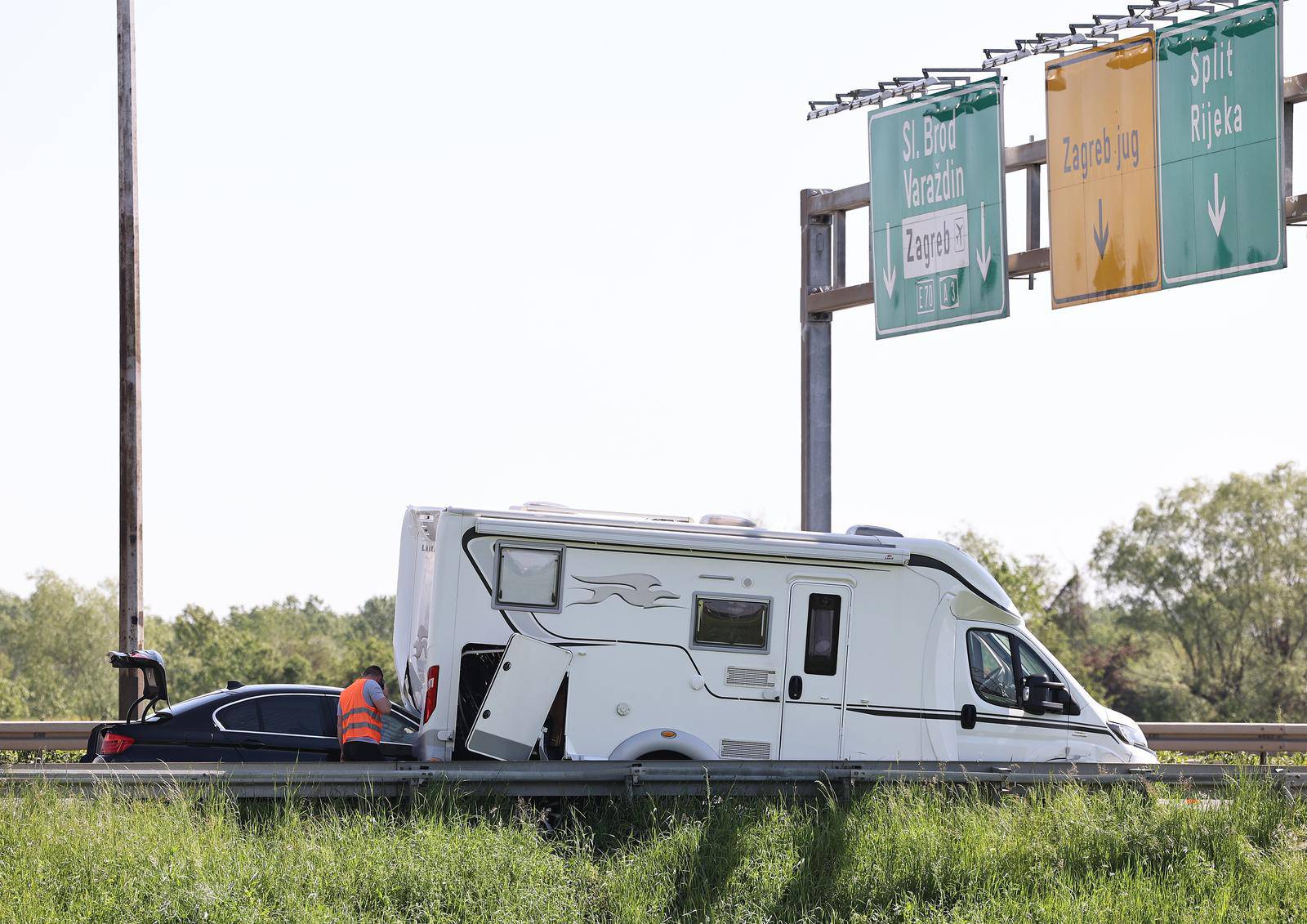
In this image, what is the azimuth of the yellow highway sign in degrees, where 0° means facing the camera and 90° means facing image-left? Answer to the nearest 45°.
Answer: approximately 45°

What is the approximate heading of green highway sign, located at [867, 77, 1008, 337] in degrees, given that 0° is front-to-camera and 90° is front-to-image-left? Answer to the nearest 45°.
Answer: approximately 45°

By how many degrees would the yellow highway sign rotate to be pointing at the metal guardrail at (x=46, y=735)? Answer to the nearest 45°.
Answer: approximately 45° to its right

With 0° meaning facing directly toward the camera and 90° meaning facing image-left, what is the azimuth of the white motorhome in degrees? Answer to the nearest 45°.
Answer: approximately 270°

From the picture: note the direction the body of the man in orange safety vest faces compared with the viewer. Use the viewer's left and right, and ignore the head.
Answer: facing away from the viewer and to the right of the viewer

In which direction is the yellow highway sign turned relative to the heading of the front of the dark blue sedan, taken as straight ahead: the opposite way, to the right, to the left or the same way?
the opposite way

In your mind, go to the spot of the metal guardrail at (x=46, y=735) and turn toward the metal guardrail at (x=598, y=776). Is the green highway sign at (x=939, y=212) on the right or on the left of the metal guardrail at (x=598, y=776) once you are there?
left

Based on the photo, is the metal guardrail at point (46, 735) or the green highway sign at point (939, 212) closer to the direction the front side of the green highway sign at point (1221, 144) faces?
the metal guardrail

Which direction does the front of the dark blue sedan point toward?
to the viewer's right
